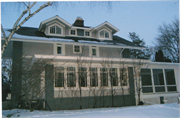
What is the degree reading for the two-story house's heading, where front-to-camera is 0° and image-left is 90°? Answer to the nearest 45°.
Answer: approximately 0°

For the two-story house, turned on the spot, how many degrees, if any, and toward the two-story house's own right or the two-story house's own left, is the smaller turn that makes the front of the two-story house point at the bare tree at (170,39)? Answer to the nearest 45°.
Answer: approximately 135° to the two-story house's own left

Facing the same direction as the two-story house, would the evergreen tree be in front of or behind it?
behind
